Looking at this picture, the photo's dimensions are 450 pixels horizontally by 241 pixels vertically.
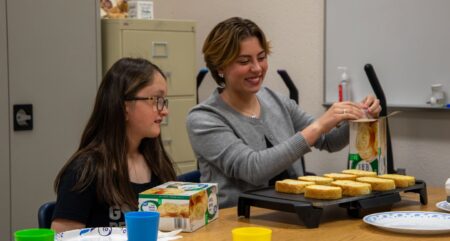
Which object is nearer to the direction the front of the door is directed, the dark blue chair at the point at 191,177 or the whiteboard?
the dark blue chair

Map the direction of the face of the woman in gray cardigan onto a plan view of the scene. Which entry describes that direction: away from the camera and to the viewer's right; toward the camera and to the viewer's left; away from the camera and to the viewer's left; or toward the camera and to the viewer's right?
toward the camera and to the viewer's right

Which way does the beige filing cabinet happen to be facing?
toward the camera

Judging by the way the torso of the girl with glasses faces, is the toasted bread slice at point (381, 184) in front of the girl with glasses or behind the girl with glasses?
in front

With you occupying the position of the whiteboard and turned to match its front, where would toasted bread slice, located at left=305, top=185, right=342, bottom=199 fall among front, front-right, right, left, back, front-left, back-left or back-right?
front

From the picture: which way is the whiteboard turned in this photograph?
toward the camera

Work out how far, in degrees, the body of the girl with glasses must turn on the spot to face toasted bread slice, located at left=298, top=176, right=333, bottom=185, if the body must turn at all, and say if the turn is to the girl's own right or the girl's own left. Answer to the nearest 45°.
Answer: approximately 45° to the girl's own left

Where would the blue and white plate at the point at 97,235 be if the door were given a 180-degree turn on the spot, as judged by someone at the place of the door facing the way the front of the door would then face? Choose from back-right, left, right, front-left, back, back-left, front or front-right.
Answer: back

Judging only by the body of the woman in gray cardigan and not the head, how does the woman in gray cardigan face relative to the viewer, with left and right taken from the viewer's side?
facing the viewer and to the right of the viewer

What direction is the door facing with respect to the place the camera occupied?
facing the viewer

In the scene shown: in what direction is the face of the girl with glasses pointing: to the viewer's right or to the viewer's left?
to the viewer's right

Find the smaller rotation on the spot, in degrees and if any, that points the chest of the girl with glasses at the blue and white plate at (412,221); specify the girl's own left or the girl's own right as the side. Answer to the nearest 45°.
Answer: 0° — they already face it

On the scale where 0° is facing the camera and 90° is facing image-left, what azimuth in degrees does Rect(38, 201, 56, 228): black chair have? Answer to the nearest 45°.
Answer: approximately 315°

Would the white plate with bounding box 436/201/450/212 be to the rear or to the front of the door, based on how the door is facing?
to the front
